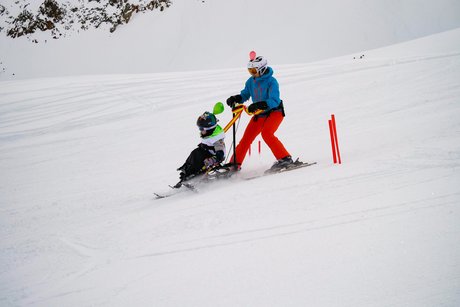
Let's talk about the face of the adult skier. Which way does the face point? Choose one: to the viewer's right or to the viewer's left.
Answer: to the viewer's left

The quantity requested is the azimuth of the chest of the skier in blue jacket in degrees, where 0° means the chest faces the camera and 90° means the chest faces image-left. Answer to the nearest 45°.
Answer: approximately 45°

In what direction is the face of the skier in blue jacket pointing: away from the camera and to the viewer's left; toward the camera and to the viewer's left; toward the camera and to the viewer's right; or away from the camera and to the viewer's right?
toward the camera and to the viewer's left
